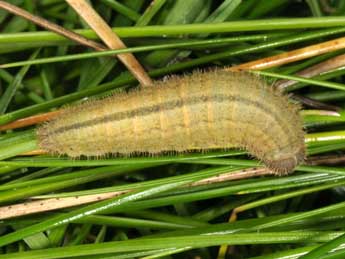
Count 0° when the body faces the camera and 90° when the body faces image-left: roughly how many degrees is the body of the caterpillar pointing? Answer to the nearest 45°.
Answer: approximately 270°
